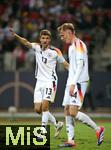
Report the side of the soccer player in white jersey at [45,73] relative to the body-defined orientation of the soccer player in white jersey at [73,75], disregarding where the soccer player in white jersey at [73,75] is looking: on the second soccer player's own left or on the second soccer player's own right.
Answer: on the second soccer player's own right

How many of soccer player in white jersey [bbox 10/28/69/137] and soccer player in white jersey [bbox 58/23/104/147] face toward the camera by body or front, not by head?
1

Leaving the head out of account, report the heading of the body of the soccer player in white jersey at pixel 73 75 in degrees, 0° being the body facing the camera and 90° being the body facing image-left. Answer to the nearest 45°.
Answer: approximately 90°

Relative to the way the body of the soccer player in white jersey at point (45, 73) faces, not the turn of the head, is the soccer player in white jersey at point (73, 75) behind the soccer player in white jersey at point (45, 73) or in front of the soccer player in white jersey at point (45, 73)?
in front

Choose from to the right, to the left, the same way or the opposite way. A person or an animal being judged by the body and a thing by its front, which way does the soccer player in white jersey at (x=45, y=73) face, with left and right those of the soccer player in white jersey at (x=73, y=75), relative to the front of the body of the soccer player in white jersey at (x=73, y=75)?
to the left

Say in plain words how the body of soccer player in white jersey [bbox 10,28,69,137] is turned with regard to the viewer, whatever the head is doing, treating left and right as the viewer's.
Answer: facing the viewer

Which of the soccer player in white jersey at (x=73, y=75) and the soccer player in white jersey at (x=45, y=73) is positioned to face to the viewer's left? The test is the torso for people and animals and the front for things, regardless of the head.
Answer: the soccer player in white jersey at (x=73, y=75)
